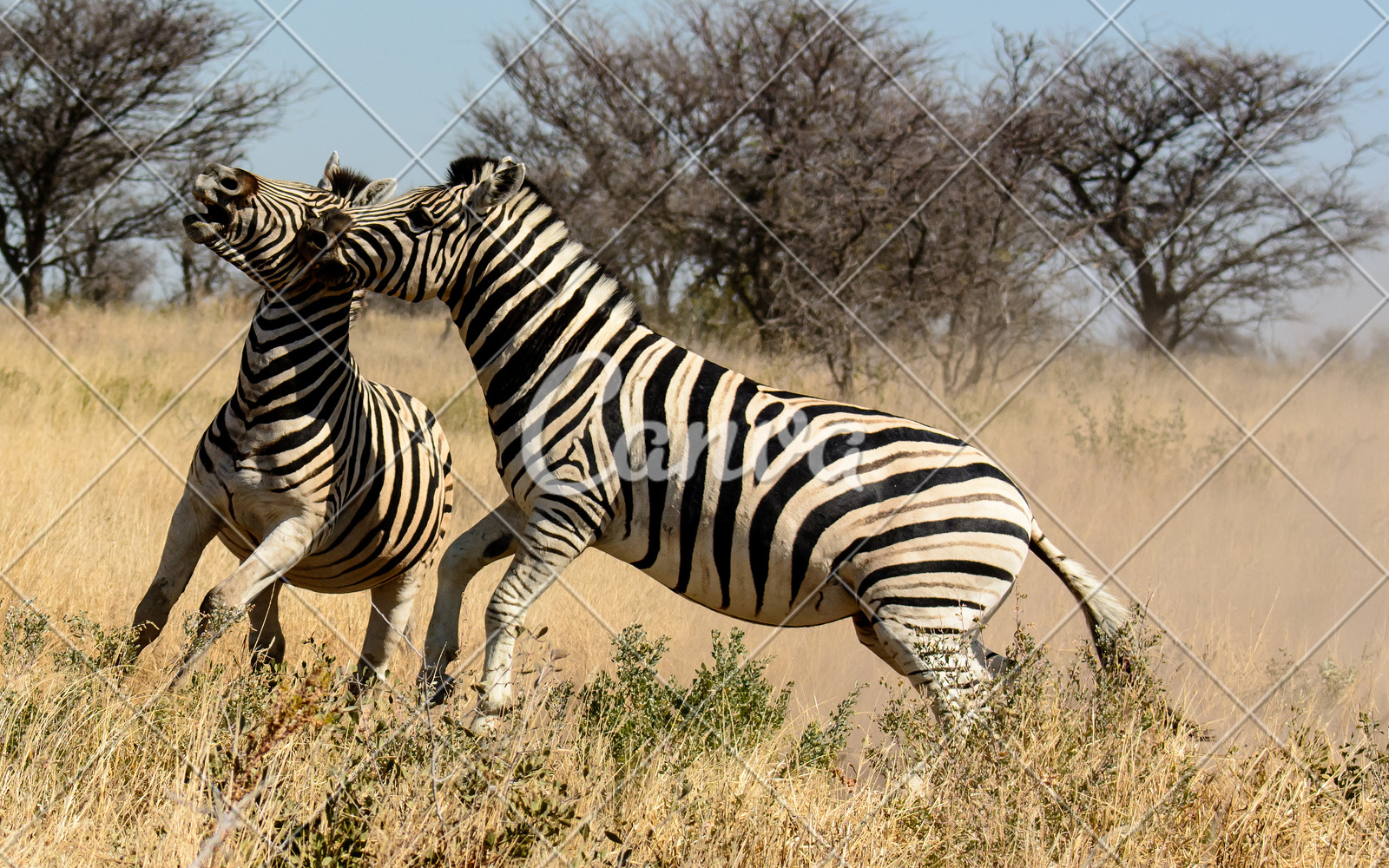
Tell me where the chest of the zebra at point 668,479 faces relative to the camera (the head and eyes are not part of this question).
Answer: to the viewer's left

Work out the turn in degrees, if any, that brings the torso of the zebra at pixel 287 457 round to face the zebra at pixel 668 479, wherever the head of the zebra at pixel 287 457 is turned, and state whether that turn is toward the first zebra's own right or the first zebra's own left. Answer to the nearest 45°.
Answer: approximately 90° to the first zebra's own left

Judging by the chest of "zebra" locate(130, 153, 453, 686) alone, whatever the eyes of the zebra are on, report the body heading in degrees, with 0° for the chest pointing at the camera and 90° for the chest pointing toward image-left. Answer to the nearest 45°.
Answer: approximately 45°

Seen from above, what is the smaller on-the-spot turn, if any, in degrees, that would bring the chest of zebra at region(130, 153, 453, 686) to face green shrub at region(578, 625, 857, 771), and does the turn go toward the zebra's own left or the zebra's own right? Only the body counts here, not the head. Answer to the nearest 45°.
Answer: approximately 135° to the zebra's own left

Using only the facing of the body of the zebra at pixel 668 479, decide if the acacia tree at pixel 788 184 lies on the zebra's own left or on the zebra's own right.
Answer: on the zebra's own right
